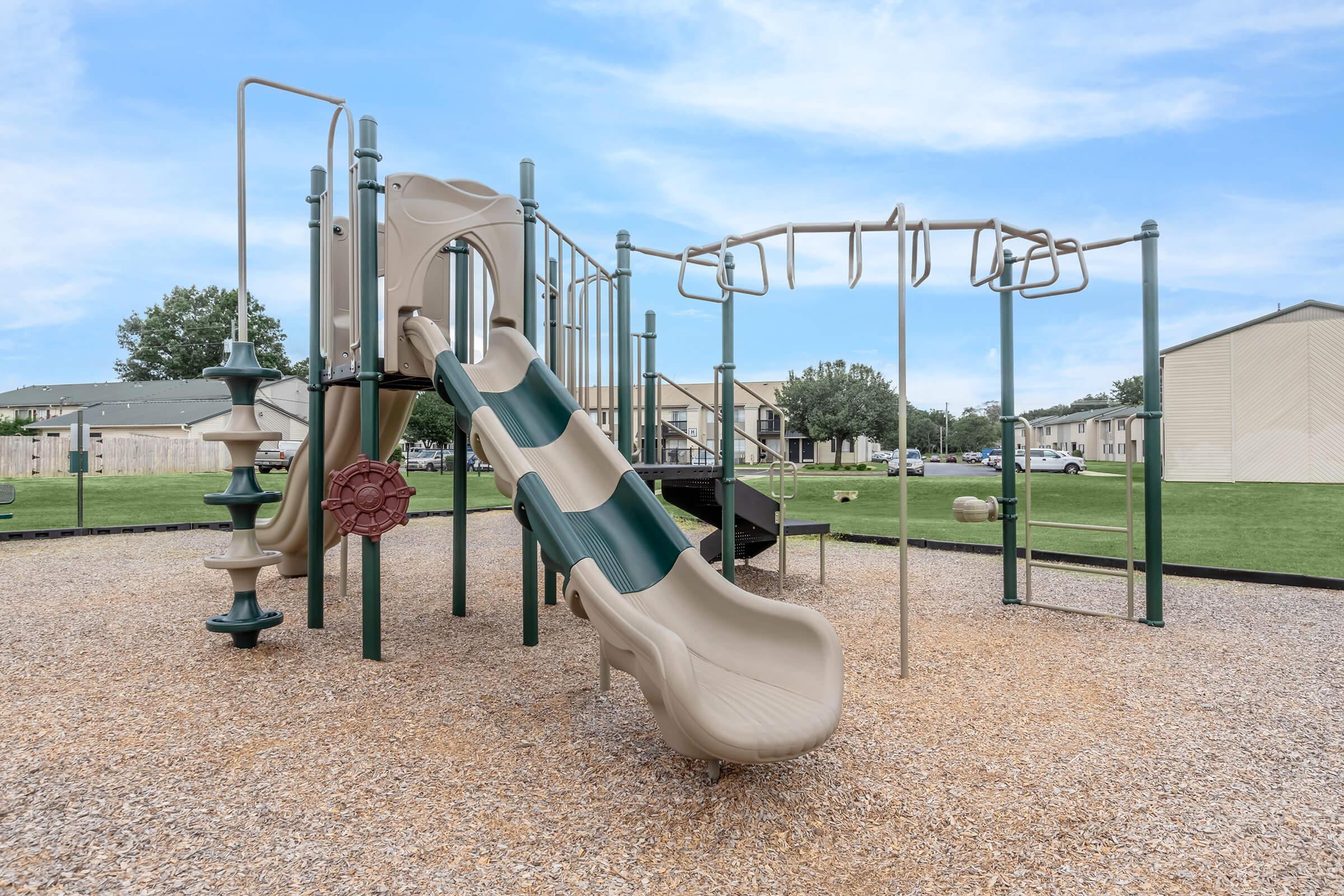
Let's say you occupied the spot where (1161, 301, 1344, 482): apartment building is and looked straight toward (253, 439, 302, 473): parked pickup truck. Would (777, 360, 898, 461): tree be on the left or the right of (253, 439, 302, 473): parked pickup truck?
right

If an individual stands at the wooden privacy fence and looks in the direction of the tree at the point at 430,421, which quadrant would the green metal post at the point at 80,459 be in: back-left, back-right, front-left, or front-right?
back-right

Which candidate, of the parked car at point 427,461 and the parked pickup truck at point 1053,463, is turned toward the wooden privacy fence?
the parked car at point 427,461

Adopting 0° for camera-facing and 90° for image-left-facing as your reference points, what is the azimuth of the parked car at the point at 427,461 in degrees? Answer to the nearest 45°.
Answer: approximately 45°

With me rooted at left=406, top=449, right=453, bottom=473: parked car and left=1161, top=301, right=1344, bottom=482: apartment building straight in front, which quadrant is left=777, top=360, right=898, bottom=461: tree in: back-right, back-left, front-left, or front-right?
front-left

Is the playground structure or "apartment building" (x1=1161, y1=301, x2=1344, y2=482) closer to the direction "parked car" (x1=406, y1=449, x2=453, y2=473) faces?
the playground structure

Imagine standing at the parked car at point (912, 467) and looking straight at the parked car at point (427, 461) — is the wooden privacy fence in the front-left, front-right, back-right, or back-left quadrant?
front-left
